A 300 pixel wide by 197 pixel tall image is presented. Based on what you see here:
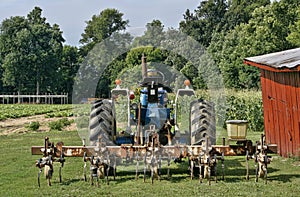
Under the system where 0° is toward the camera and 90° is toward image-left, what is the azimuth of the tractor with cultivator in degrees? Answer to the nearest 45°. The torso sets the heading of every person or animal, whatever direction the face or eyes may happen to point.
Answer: approximately 180°

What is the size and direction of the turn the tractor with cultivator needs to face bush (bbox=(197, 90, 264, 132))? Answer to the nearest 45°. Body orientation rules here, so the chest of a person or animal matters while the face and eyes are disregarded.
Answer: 0° — it already faces it

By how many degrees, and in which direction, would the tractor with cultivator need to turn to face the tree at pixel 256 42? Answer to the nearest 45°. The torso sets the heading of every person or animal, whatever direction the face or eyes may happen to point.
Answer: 0° — it already faces it

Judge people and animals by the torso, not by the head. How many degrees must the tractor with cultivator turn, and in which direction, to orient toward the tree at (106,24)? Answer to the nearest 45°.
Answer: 0° — it already faces it

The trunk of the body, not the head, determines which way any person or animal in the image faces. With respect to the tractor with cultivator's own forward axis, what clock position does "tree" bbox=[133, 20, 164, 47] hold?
The tree is roughly at 12 o'clock from the tractor with cultivator.
